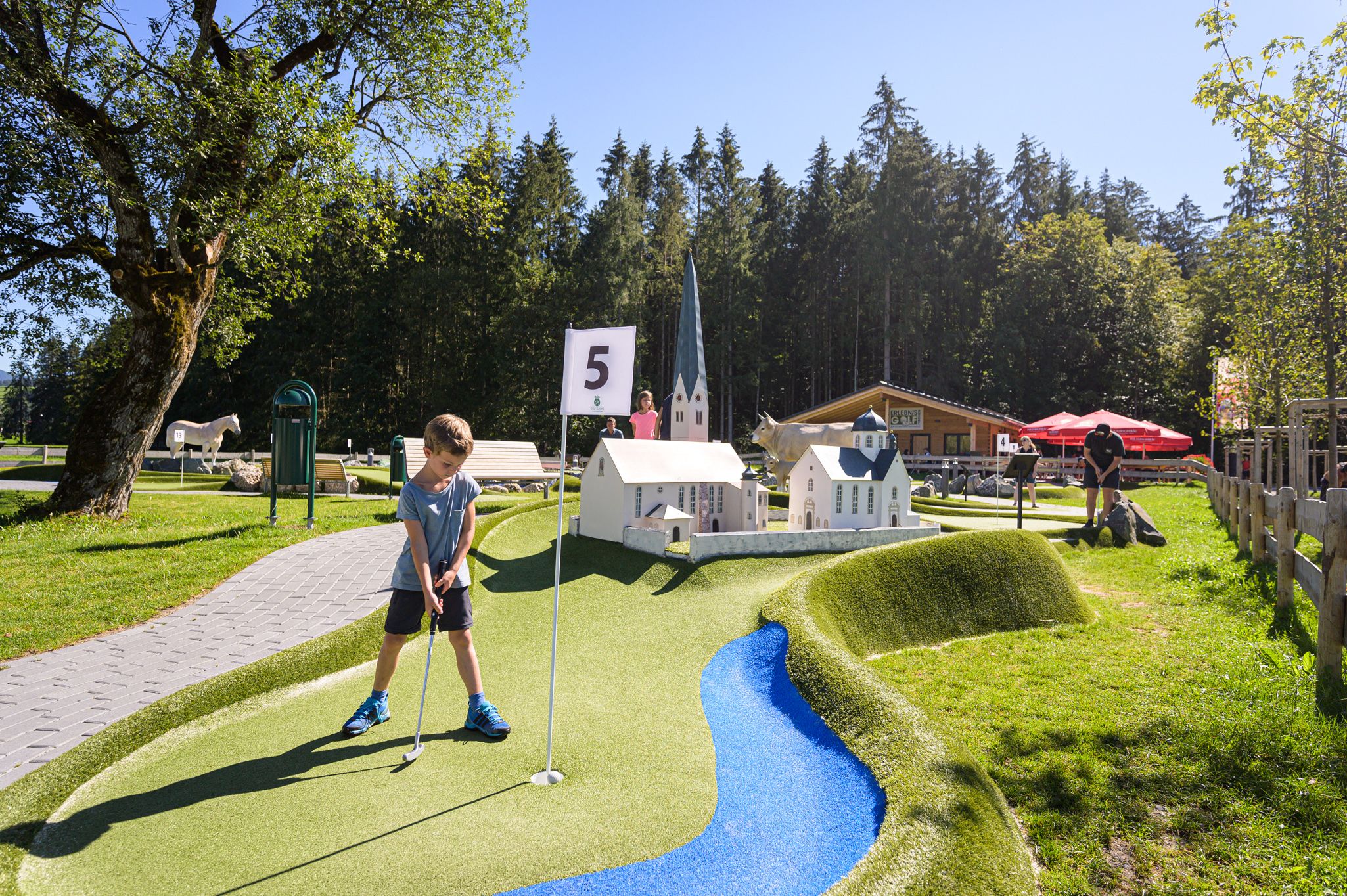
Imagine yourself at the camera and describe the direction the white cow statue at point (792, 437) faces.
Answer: facing to the left of the viewer

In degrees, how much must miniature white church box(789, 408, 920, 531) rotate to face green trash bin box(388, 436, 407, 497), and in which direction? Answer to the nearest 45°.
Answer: approximately 45° to its right

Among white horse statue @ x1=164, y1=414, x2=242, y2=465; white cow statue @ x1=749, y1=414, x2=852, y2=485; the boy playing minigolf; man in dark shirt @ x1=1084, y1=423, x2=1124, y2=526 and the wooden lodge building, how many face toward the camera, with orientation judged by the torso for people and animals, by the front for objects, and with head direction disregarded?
3

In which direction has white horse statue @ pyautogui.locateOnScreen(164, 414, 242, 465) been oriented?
to the viewer's right

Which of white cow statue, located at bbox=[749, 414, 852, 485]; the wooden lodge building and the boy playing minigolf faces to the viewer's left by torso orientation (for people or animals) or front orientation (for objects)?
the white cow statue

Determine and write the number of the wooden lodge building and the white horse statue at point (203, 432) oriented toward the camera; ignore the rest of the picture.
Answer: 1

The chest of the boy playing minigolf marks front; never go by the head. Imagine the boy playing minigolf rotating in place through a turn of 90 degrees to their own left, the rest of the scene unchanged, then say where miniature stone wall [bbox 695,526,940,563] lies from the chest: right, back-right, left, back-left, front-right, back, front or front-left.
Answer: front-left

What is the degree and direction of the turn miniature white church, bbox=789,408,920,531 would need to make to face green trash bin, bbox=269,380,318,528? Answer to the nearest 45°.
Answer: approximately 45° to its right
